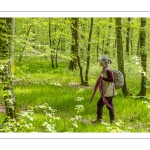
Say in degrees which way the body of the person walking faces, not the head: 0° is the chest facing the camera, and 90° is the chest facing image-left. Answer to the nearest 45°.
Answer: approximately 90°
